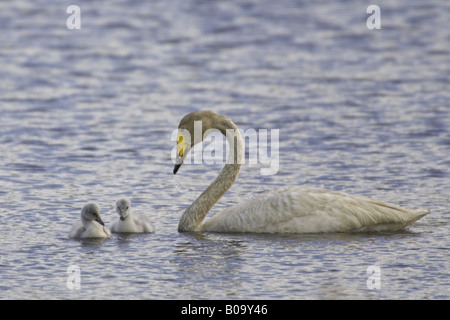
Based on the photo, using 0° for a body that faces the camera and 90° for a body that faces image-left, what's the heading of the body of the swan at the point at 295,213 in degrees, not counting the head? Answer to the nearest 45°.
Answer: approximately 90°
